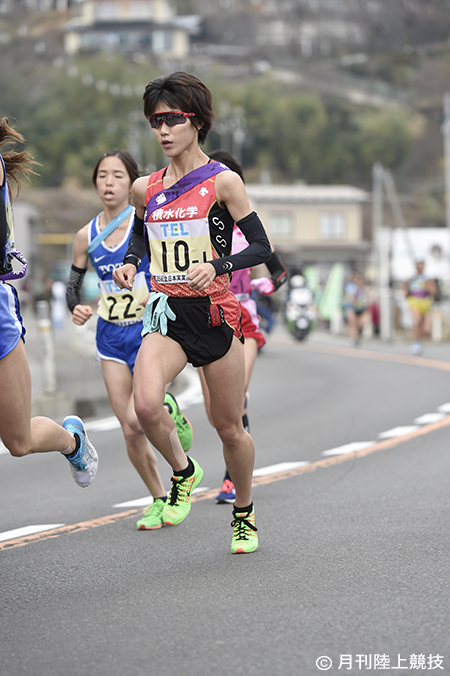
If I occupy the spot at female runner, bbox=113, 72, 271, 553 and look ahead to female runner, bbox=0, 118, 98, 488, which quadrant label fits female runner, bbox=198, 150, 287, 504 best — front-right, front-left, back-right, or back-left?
back-right

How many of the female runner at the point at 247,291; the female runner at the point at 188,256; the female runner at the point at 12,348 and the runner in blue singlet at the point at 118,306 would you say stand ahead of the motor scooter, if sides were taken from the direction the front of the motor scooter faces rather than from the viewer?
4

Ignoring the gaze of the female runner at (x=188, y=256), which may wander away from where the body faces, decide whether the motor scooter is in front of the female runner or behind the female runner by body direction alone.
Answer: behind

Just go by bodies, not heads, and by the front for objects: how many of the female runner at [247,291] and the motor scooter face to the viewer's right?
0

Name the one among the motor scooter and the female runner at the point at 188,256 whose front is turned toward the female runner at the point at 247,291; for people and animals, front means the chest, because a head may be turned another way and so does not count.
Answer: the motor scooter

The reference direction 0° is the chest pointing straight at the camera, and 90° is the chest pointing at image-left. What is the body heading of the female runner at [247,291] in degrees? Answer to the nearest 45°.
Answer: approximately 45°

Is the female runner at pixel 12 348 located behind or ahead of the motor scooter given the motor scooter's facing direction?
ahead

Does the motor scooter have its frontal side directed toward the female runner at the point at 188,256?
yes

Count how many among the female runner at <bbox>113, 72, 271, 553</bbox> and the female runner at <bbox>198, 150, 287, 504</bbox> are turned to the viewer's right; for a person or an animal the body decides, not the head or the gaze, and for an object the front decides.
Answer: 0

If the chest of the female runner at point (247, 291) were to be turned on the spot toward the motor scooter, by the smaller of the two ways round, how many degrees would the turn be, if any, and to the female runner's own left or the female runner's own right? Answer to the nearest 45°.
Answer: approximately 135° to the female runner's own right

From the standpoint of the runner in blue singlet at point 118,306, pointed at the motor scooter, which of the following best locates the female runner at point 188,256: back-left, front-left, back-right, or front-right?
back-right
